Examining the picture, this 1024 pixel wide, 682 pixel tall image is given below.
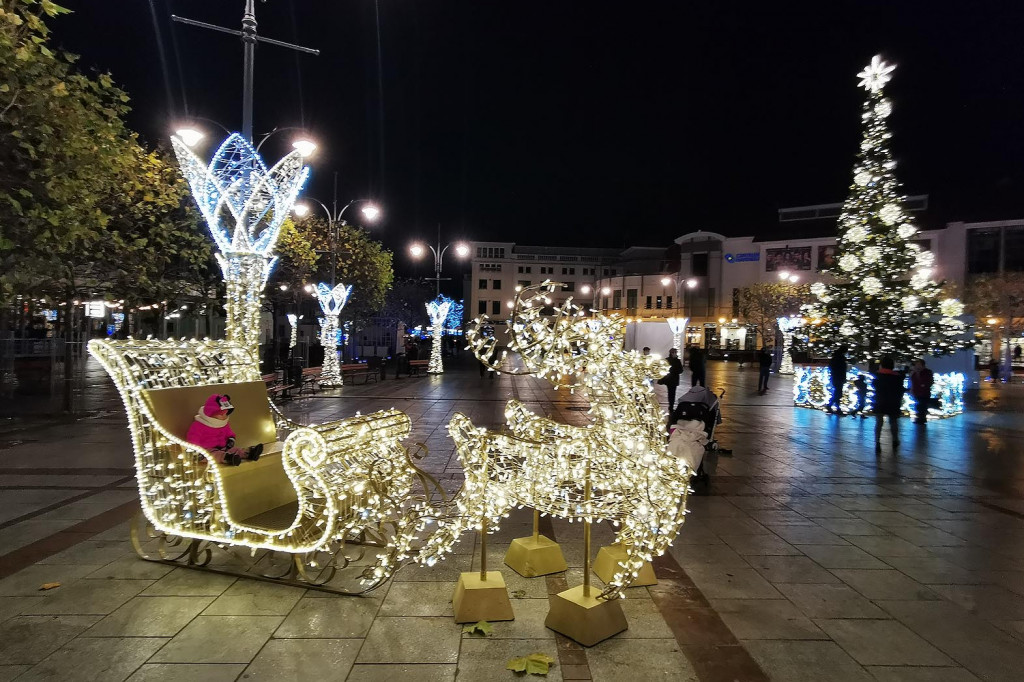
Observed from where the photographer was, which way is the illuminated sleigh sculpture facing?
facing the viewer and to the right of the viewer

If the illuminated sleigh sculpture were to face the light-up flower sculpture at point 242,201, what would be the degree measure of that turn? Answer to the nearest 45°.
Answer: approximately 135° to its left

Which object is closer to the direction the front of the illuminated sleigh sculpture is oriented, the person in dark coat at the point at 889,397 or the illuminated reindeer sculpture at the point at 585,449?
the illuminated reindeer sculpture

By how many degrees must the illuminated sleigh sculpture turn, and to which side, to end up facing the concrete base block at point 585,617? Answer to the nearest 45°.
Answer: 0° — it already faces it

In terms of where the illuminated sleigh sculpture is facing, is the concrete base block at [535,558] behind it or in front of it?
in front

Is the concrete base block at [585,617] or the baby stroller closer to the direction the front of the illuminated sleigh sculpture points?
the concrete base block

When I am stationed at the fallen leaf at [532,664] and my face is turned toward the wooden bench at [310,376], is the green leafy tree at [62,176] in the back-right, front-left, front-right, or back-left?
front-left

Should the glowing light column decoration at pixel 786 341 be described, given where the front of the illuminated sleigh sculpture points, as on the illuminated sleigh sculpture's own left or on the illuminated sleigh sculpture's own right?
on the illuminated sleigh sculpture's own left

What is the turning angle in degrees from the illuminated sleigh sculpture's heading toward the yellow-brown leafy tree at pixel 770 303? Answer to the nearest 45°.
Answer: approximately 90° to its left

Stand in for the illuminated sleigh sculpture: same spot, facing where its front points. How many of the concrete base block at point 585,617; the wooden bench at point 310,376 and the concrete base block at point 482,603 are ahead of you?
2

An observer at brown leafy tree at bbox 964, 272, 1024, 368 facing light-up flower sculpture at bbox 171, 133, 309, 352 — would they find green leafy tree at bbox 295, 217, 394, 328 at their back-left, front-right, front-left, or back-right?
front-right

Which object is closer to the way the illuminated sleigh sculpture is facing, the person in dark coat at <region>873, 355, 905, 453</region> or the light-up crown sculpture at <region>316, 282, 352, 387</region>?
the person in dark coat

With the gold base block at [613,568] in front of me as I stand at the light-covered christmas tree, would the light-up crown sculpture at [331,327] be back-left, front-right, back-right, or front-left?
front-right

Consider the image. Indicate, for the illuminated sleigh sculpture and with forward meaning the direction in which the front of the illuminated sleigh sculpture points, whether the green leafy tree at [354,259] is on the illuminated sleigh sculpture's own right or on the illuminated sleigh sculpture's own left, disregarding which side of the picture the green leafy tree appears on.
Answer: on the illuminated sleigh sculpture's own left

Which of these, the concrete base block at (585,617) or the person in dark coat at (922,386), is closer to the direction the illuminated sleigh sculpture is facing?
the concrete base block
